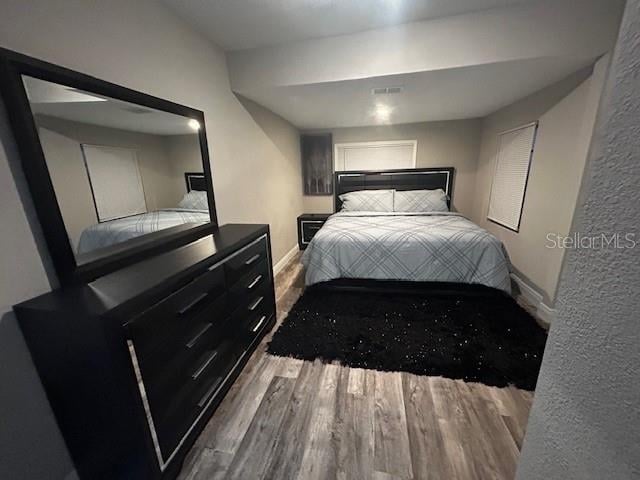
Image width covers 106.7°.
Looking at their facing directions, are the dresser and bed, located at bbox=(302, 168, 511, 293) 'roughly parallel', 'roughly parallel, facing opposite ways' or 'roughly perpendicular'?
roughly perpendicular

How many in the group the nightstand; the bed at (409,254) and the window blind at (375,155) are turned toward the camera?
3

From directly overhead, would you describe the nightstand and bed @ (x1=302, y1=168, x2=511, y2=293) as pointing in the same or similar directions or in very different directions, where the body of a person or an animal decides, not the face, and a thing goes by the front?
same or similar directions

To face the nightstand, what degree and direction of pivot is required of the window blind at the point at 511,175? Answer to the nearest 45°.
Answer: approximately 45° to its right

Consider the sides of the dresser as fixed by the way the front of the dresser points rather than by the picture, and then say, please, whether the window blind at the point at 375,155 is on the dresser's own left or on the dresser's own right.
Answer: on the dresser's own left

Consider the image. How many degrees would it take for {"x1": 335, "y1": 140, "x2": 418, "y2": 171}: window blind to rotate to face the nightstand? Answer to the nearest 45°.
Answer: approximately 45° to its right

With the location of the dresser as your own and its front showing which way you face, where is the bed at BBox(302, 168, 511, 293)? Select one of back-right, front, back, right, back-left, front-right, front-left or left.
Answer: front-left

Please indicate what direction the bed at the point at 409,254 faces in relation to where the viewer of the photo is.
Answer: facing the viewer

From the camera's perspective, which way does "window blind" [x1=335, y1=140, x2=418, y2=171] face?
toward the camera

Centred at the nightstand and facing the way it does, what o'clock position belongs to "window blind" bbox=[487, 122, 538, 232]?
The window blind is roughly at 10 o'clock from the nightstand.

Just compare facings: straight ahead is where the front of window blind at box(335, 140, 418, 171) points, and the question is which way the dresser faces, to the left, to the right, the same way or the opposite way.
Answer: to the left

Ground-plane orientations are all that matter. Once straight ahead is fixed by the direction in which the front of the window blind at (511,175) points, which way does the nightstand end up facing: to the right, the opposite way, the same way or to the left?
to the left

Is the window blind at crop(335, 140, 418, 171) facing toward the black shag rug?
yes
